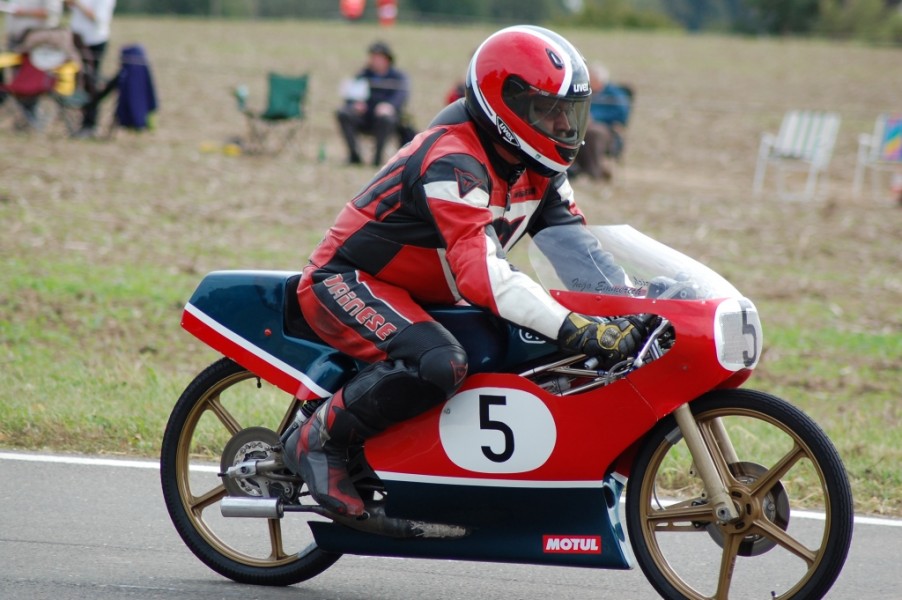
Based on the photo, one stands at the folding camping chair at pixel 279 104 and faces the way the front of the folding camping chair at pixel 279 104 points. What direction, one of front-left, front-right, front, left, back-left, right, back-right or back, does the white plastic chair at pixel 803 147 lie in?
back-left

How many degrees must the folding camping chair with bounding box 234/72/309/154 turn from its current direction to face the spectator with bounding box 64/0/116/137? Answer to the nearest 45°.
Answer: approximately 45° to its right

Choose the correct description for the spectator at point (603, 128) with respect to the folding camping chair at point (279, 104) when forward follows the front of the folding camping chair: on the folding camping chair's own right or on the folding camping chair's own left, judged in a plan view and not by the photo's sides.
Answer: on the folding camping chair's own left

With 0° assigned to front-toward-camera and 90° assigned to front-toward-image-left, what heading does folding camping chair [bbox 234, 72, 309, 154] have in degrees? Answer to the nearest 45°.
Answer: approximately 45°

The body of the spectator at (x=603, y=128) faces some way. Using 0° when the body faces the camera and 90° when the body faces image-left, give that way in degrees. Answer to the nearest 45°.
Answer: approximately 45°

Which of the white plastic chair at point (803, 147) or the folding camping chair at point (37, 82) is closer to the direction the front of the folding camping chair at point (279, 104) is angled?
the folding camping chair

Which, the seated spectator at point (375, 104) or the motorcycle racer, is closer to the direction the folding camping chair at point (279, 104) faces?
the motorcycle racer
